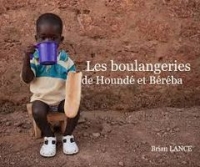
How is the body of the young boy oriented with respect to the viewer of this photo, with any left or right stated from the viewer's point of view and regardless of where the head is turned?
facing the viewer
